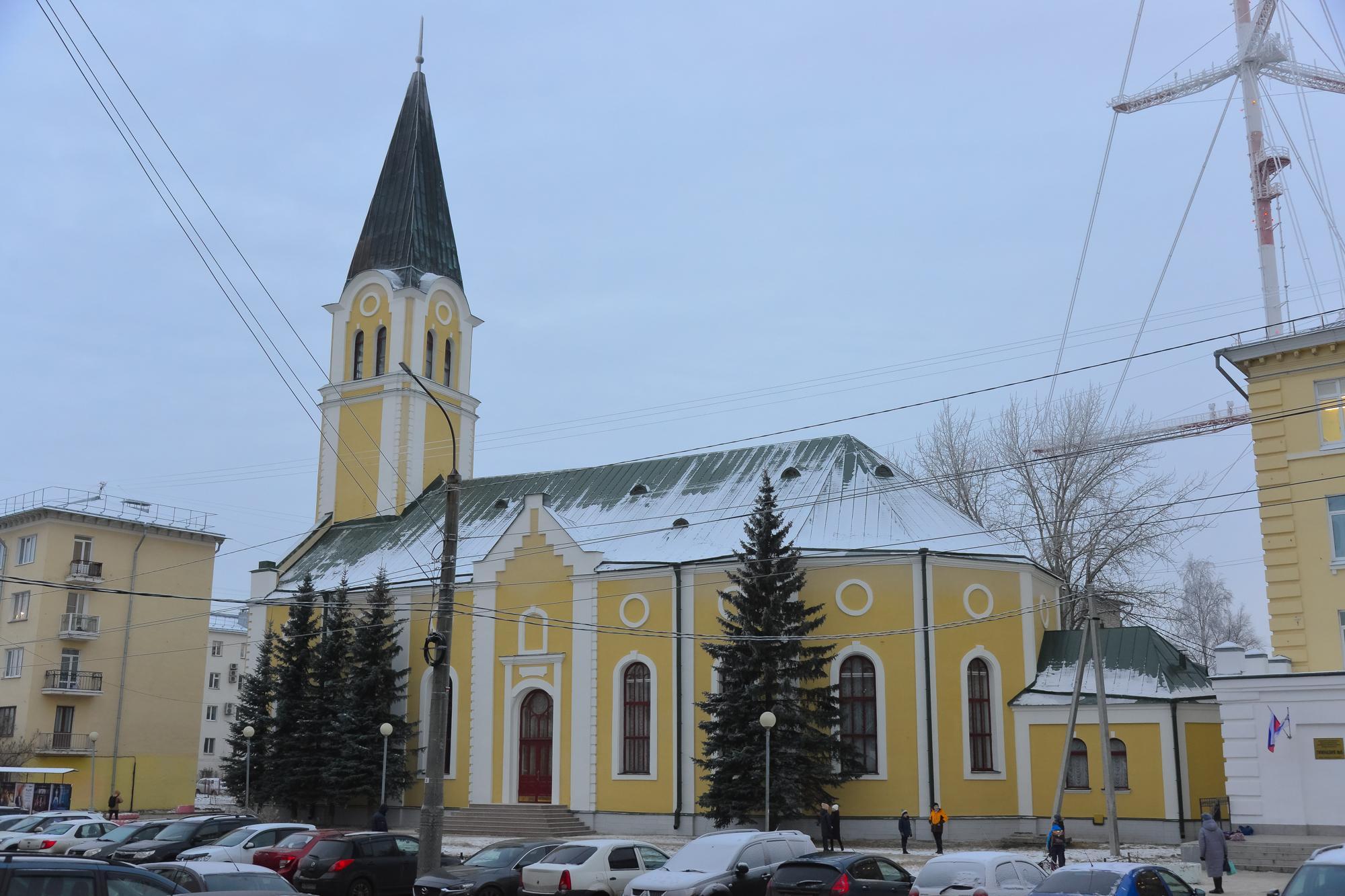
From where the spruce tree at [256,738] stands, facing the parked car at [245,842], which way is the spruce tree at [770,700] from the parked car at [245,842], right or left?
left

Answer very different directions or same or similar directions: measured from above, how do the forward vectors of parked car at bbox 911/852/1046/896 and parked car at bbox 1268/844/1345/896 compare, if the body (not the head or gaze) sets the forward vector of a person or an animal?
very different directions

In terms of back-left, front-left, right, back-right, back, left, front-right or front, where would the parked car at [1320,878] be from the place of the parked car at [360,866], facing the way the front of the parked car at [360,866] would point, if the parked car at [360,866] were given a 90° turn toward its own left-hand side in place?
back

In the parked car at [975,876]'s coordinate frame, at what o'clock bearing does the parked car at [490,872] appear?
the parked car at [490,872] is roughly at 8 o'clock from the parked car at [975,876].

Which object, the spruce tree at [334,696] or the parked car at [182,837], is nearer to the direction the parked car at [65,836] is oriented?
the spruce tree

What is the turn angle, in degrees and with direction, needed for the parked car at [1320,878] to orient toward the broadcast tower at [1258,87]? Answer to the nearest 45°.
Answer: approximately 135° to its right

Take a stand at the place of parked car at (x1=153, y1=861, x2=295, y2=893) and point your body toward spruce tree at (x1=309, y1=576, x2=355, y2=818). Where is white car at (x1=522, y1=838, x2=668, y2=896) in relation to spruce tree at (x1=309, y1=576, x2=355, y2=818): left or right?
right

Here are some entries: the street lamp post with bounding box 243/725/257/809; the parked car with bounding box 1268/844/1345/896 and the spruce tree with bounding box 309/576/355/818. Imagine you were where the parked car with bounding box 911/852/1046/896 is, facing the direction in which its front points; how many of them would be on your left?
2

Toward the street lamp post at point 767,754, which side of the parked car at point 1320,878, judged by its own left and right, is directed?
right
